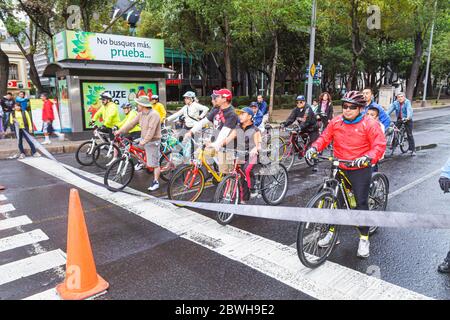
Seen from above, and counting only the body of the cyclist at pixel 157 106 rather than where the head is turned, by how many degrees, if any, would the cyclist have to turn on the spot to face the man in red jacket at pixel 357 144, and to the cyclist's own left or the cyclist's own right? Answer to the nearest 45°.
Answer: approximately 45° to the cyclist's own left

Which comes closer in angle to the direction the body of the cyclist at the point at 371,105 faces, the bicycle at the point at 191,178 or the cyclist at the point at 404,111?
the bicycle

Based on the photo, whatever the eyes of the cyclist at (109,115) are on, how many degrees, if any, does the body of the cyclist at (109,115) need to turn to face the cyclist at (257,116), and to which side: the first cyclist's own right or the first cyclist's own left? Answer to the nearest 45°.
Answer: approximately 135° to the first cyclist's own left

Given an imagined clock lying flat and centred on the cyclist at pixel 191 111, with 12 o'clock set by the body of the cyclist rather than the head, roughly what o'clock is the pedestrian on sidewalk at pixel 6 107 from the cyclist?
The pedestrian on sidewalk is roughly at 3 o'clock from the cyclist.
